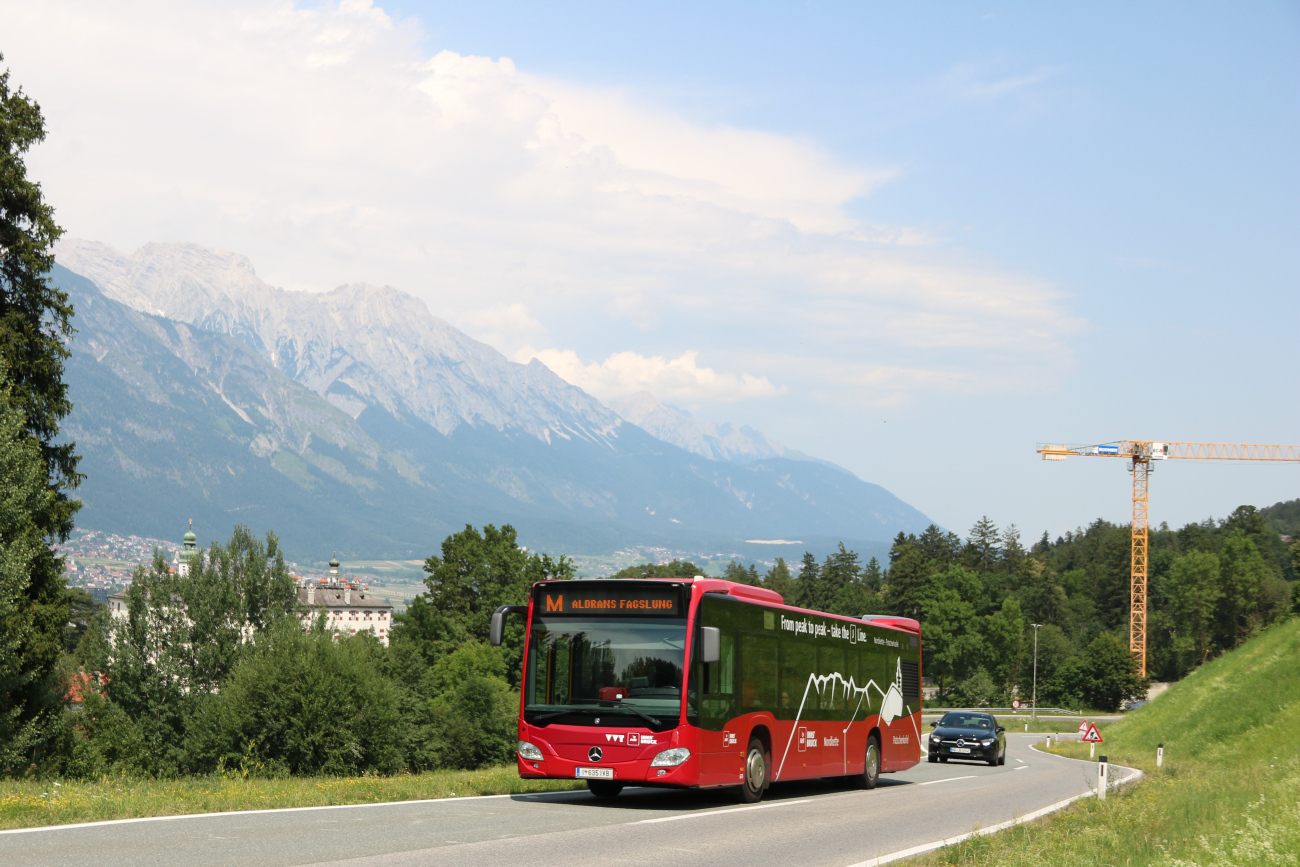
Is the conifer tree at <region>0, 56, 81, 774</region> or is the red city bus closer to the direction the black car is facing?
the red city bus

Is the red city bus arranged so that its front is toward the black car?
no

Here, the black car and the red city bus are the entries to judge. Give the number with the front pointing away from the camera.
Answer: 0

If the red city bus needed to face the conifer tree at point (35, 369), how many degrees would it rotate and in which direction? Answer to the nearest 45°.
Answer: approximately 90° to its right

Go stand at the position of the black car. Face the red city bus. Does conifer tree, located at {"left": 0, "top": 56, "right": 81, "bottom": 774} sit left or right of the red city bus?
right

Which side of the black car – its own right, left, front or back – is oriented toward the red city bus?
front

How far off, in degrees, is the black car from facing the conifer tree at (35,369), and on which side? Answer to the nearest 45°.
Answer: approximately 45° to its right

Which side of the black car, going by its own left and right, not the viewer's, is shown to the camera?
front

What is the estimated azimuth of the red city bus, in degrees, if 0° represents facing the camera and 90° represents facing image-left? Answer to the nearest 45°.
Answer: approximately 45°
